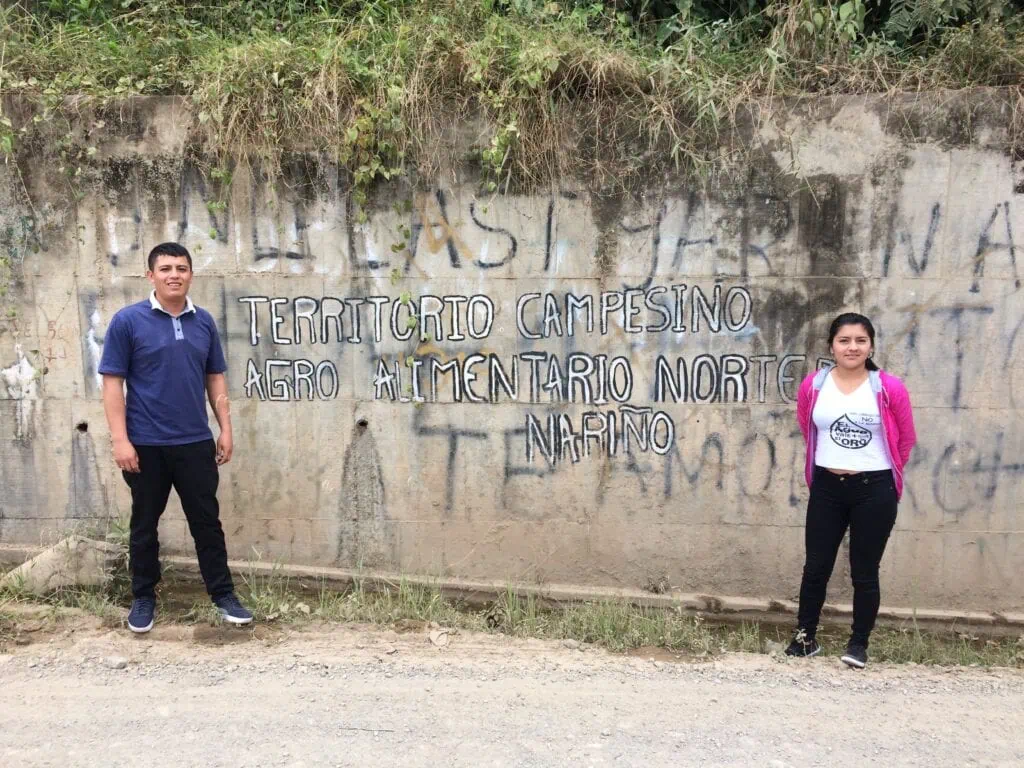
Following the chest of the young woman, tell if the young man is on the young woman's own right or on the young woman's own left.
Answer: on the young woman's own right

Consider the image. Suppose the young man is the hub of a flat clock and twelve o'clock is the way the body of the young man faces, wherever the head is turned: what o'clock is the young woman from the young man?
The young woman is roughly at 10 o'clock from the young man.

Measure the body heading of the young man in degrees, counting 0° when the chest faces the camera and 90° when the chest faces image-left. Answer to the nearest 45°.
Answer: approximately 0°

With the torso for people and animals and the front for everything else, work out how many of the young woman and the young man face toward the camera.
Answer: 2
